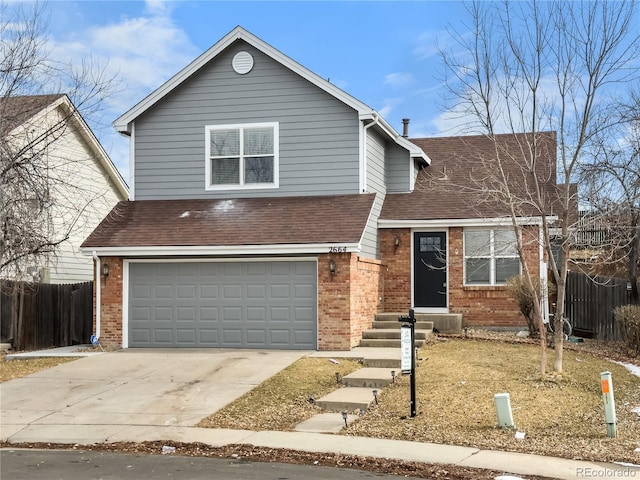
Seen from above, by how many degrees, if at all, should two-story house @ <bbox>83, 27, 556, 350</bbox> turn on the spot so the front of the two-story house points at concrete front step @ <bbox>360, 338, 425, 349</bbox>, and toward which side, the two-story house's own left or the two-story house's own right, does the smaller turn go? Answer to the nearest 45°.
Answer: approximately 45° to the two-story house's own left

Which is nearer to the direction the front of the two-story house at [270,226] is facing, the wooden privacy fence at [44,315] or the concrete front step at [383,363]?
the concrete front step

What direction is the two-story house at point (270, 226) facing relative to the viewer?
toward the camera

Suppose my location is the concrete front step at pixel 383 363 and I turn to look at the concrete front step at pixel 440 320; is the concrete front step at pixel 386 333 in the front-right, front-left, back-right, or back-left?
front-left

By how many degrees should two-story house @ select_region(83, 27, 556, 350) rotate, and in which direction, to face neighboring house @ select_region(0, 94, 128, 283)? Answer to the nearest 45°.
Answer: approximately 135° to its right

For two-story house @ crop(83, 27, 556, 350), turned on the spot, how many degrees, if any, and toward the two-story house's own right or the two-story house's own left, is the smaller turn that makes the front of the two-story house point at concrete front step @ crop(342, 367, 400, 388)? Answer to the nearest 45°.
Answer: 0° — it already faces it

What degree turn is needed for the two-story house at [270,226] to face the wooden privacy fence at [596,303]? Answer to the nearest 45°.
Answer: approximately 90° to its left

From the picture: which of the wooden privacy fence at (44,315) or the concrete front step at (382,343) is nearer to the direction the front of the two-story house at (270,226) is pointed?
the concrete front step

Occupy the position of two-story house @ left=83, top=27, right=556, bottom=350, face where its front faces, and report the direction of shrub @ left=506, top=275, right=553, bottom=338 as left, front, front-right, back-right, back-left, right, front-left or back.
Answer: left

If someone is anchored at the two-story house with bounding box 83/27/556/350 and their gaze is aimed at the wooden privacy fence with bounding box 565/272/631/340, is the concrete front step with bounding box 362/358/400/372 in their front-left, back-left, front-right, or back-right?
front-right

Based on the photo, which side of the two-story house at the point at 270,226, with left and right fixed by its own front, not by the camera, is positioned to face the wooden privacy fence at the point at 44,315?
right

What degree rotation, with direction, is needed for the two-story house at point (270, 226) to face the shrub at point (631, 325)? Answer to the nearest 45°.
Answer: approximately 90° to its left
